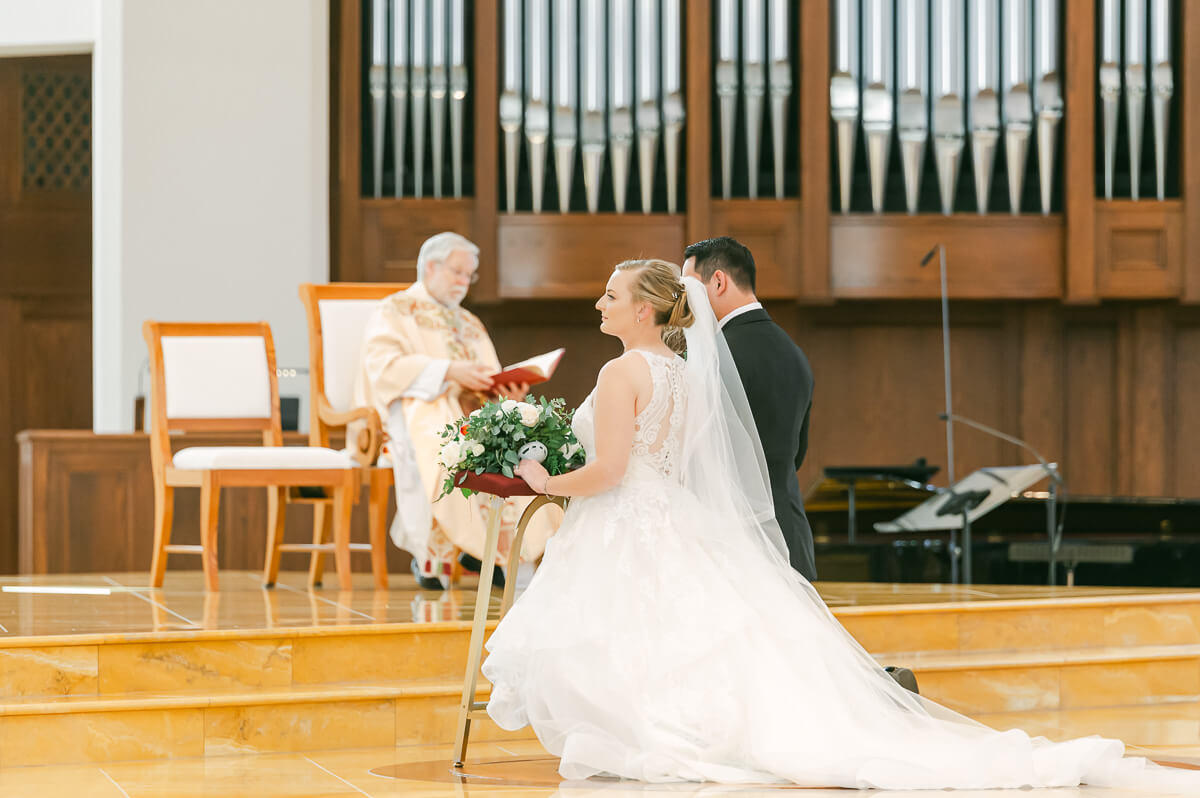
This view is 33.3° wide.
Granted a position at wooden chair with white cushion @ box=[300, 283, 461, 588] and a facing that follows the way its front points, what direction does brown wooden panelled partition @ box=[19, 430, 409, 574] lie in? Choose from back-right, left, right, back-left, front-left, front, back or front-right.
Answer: back

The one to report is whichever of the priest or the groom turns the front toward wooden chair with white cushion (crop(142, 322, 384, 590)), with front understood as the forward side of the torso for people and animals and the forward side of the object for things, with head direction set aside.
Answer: the groom

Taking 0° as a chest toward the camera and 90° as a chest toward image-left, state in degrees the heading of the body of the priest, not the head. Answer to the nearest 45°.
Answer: approximately 315°

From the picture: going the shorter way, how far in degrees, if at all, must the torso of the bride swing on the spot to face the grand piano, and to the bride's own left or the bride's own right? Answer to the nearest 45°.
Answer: approximately 45° to the bride's own right

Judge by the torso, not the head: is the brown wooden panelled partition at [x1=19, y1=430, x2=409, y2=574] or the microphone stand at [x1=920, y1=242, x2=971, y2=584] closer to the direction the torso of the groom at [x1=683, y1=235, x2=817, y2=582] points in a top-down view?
the brown wooden panelled partition

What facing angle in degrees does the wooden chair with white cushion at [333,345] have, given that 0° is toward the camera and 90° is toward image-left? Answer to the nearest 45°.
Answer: approximately 315°

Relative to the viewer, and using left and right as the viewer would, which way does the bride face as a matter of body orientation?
facing away from the viewer and to the left of the viewer

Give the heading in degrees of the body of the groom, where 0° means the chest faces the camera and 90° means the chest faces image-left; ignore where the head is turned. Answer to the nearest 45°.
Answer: approximately 135°

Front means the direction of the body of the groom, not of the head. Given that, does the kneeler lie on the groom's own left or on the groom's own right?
on the groom's own left

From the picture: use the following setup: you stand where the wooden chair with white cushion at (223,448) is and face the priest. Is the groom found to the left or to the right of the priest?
right

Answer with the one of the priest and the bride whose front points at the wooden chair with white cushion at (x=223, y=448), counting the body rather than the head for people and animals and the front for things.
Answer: the bride

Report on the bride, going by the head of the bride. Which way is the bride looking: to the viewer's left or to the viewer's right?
to the viewer's left
